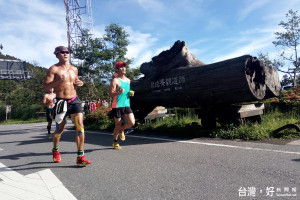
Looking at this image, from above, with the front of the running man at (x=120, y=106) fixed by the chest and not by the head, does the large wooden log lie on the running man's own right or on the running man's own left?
on the running man's own left

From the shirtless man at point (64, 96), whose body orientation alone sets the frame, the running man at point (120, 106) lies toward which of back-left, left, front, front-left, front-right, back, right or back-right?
left

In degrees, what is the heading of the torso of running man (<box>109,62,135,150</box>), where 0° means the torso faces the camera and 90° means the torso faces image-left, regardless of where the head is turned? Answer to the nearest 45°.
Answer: approximately 315°

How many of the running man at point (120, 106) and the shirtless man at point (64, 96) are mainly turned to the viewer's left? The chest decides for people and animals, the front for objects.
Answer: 0

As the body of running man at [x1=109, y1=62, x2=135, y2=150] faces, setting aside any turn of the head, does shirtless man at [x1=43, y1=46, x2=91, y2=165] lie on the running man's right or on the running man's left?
on the running man's right
